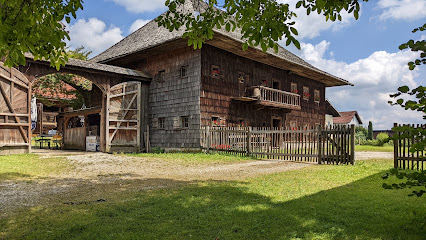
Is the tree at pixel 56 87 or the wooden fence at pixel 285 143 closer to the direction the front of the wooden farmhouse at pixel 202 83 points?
the wooden fence

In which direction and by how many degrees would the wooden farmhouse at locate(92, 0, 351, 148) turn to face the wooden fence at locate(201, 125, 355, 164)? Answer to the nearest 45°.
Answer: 0° — it already faces it

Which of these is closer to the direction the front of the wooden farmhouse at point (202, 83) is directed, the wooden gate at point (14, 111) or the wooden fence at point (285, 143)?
the wooden fence

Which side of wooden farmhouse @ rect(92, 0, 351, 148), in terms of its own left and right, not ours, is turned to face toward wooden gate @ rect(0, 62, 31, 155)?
right

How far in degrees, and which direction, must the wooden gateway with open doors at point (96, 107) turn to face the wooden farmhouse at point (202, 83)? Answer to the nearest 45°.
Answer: approximately 90° to its left

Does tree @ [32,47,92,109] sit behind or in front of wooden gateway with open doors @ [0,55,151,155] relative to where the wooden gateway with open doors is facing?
behind

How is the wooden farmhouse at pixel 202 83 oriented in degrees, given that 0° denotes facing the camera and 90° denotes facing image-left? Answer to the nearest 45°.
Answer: approximately 315°

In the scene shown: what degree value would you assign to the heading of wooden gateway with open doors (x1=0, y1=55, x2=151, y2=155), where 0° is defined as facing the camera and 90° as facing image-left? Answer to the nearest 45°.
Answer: approximately 0°

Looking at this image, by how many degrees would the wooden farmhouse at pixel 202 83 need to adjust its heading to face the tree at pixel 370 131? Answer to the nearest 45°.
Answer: approximately 90° to its left
